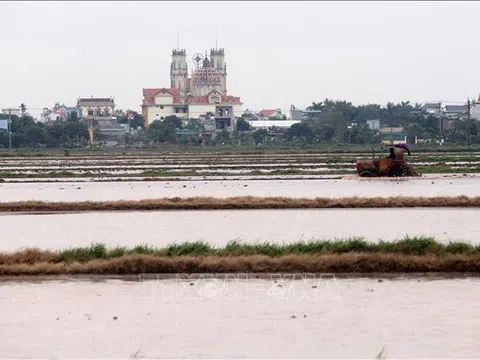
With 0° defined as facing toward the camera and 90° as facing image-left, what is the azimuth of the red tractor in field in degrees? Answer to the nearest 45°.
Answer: approximately 90°
